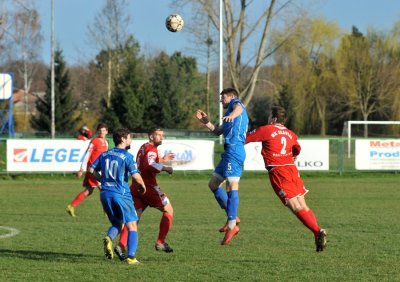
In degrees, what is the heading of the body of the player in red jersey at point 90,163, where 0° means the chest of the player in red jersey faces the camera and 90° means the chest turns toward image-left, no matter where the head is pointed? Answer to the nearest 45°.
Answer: approximately 315°

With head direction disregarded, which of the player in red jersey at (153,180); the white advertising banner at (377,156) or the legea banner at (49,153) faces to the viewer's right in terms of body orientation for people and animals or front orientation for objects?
the player in red jersey

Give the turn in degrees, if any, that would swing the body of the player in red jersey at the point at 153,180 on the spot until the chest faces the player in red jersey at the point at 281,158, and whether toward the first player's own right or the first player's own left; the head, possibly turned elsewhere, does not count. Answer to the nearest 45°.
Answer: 0° — they already face them

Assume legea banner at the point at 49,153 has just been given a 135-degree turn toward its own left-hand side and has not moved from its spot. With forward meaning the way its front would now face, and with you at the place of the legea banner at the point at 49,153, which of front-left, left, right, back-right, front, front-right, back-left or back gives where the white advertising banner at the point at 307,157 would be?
front-right

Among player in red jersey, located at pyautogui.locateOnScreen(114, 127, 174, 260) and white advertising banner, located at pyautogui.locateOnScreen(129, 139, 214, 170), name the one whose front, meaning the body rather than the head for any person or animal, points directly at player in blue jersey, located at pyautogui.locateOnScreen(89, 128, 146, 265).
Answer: the white advertising banner

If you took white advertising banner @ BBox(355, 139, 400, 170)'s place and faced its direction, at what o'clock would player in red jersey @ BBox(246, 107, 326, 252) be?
The player in red jersey is roughly at 12 o'clock from the white advertising banner.

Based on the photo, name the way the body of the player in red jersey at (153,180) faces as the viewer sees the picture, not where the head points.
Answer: to the viewer's right

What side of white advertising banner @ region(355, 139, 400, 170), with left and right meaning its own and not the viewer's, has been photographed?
front

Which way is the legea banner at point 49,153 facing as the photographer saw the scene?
facing the viewer

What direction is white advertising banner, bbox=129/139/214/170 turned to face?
toward the camera

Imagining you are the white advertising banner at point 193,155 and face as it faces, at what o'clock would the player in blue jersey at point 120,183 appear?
The player in blue jersey is roughly at 12 o'clock from the white advertising banner.

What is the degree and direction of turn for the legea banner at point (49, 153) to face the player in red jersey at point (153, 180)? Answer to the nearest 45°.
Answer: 0° — it already faces them

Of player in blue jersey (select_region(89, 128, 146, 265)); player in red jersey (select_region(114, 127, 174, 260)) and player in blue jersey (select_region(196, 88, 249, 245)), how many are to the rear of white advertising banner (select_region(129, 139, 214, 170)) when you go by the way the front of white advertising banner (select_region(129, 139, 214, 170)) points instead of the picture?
0

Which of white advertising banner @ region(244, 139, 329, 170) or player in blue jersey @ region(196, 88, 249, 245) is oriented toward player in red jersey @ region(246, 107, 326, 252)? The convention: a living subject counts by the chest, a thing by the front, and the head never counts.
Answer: the white advertising banner

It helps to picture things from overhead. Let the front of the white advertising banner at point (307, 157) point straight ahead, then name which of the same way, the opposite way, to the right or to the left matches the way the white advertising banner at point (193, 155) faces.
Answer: the same way
